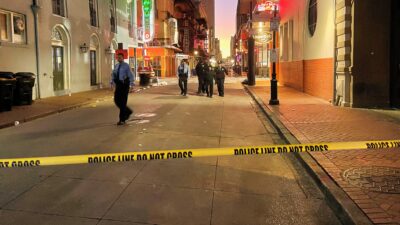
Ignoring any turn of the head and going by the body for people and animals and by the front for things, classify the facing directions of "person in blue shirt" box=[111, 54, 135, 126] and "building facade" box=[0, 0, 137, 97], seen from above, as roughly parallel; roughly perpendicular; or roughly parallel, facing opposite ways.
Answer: roughly perpendicular

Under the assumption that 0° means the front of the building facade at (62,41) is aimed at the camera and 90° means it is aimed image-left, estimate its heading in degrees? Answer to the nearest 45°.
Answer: approximately 315°

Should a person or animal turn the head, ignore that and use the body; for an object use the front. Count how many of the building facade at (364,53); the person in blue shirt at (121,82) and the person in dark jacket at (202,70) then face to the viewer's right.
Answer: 0

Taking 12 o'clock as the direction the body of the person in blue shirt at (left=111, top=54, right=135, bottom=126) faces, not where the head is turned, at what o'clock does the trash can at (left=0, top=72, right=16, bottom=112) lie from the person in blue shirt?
The trash can is roughly at 3 o'clock from the person in blue shirt.

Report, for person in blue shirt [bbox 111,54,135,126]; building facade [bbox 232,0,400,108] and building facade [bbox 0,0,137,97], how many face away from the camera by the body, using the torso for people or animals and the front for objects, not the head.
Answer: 0

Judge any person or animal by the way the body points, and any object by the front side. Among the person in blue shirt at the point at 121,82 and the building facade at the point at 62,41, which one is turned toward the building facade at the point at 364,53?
the building facade at the point at 62,41

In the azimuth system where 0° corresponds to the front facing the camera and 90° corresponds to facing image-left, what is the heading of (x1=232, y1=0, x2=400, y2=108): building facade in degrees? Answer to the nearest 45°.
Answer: approximately 45°

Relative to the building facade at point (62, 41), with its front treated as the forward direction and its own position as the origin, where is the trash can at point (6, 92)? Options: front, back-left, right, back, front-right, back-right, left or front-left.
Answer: front-right

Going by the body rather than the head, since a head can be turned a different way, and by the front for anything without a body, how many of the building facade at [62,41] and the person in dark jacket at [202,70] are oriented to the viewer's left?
0

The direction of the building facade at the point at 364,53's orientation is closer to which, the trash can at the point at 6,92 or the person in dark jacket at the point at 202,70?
the trash can

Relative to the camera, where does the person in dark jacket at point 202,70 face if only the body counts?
toward the camera
